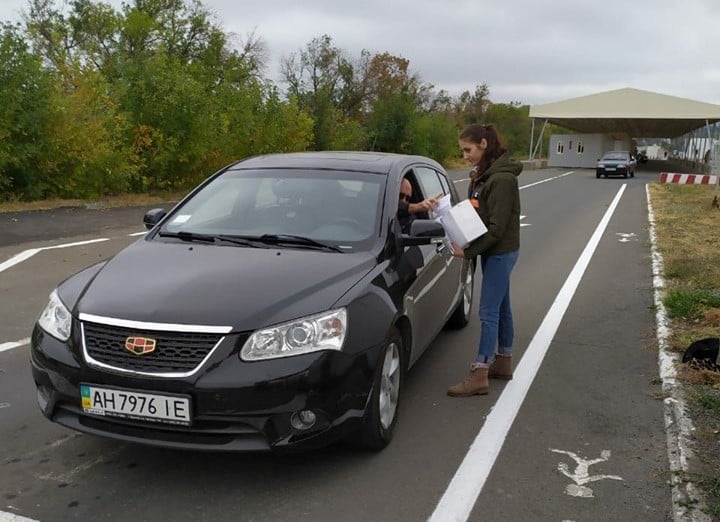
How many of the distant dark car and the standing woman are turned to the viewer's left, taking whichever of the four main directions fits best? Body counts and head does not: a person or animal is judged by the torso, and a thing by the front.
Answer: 1

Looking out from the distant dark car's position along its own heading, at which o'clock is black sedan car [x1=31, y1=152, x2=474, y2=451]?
The black sedan car is roughly at 12 o'clock from the distant dark car.

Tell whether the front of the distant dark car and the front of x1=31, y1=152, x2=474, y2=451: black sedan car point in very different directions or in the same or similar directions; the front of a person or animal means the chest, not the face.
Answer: same or similar directions

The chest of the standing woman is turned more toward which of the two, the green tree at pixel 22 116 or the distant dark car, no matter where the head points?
the green tree

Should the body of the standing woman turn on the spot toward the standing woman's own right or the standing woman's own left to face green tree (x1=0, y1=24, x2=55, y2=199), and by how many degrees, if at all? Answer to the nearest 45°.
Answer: approximately 45° to the standing woman's own right

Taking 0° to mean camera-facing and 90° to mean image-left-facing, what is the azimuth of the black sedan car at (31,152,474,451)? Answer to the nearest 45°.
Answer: approximately 45°

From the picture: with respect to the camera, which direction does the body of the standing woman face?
to the viewer's left

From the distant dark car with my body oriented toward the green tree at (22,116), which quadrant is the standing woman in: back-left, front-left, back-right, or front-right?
front-left

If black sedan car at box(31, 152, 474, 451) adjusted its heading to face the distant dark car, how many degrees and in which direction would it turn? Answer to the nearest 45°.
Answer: approximately 180°

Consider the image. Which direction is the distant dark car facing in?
toward the camera

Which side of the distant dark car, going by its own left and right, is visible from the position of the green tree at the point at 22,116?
front

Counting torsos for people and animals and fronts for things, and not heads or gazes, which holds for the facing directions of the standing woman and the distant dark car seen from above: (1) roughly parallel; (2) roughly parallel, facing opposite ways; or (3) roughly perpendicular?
roughly perpendicular

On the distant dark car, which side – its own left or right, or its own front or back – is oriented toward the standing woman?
front

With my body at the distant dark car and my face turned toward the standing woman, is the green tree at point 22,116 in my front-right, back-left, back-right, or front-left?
front-right
